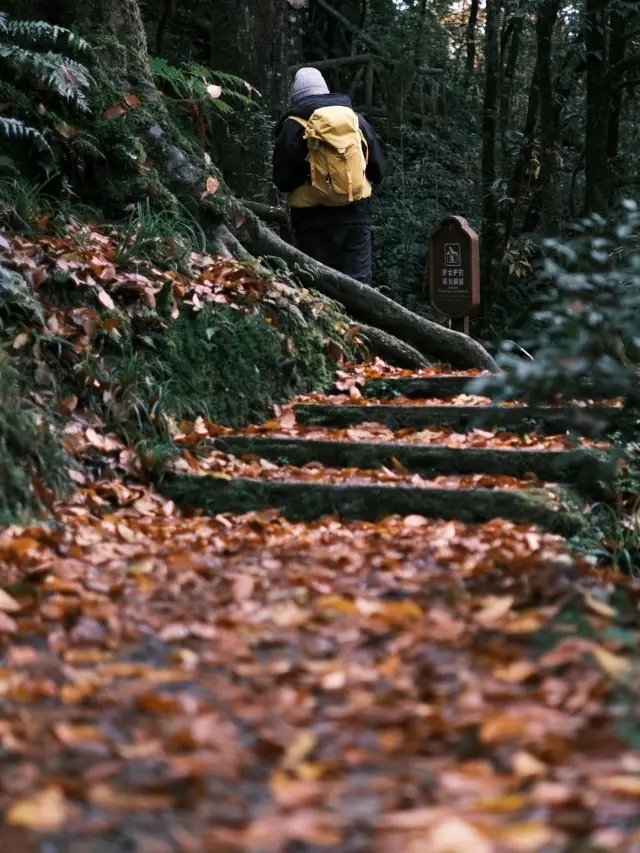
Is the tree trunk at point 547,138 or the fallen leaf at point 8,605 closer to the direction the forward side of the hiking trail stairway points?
the fallen leaf

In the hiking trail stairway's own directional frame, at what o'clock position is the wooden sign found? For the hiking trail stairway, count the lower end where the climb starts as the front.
The wooden sign is roughly at 6 o'clock from the hiking trail stairway.

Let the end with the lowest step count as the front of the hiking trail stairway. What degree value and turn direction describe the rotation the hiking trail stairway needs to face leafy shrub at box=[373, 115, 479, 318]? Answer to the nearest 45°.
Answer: approximately 180°

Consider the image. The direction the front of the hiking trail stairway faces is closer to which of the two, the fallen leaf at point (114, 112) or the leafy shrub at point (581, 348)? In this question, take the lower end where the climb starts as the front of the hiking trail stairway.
the leafy shrub

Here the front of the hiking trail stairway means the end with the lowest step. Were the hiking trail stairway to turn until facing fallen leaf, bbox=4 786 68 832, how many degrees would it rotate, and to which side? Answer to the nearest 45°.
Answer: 0° — it already faces it

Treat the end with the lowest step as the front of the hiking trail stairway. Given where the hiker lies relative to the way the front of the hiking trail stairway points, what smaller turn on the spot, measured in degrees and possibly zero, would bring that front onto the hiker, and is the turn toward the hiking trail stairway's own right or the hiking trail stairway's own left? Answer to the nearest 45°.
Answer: approximately 180°

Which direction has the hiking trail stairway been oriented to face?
toward the camera

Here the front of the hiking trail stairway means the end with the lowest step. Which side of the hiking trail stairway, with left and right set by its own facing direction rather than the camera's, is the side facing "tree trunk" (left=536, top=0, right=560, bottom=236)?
back

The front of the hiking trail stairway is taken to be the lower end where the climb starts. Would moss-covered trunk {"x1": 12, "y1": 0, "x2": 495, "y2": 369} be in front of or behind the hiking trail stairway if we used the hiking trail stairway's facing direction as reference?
behind

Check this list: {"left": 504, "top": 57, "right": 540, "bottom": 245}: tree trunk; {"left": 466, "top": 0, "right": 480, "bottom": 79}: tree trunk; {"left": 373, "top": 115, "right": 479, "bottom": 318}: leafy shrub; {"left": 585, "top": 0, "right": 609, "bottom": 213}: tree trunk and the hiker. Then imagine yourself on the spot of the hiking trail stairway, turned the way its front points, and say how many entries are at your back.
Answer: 5

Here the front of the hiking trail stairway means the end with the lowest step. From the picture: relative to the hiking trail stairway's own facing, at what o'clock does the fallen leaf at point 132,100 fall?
The fallen leaf is roughly at 5 o'clock from the hiking trail stairway.

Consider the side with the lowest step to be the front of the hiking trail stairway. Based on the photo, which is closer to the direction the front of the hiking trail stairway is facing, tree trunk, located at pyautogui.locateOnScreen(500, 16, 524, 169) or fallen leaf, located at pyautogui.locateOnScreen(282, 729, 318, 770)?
the fallen leaf

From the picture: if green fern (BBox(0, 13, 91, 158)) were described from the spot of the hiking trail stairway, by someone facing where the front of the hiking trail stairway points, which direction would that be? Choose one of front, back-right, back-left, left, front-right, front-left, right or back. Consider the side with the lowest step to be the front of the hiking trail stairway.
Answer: back-right

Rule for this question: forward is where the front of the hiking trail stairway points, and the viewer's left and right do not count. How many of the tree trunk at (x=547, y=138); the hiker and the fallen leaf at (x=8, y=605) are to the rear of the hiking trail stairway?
2

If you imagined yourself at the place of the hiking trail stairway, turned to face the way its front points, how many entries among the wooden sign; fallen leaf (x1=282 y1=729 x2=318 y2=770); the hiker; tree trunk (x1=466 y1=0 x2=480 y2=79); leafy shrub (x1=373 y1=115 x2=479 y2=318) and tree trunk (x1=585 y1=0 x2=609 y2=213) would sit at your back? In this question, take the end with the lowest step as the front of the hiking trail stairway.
5

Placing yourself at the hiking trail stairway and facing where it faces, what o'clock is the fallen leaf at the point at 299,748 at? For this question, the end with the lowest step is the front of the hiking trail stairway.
The fallen leaf is roughly at 12 o'clock from the hiking trail stairway.

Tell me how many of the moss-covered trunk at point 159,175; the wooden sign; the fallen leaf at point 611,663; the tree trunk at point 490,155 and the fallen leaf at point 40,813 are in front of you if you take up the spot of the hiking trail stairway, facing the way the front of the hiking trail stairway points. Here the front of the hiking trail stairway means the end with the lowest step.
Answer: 2
